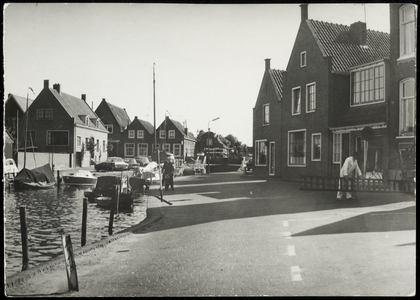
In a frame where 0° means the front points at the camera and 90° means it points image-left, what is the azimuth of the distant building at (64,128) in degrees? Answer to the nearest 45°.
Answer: approximately 315°

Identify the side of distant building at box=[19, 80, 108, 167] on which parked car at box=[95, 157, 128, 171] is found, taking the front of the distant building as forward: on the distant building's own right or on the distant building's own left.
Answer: on the distant building's own left

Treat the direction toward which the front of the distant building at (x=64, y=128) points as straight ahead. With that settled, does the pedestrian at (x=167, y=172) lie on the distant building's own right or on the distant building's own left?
on the distant building's own left

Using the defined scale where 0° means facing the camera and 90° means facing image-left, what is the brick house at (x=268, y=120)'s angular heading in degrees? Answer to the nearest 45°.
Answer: approximately 45°
